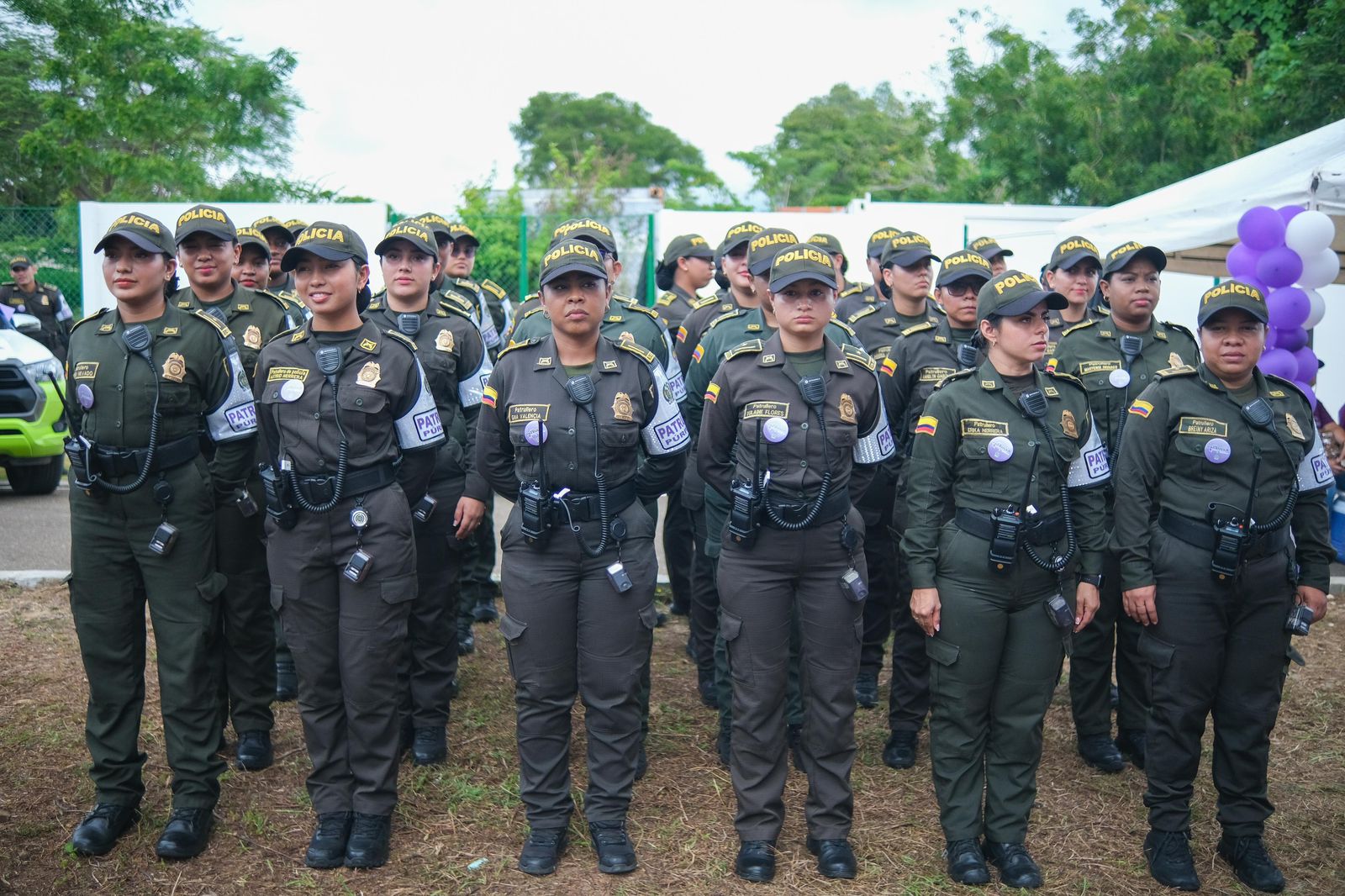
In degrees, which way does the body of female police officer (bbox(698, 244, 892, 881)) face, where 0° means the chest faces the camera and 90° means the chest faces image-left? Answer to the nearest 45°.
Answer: approximately 0°

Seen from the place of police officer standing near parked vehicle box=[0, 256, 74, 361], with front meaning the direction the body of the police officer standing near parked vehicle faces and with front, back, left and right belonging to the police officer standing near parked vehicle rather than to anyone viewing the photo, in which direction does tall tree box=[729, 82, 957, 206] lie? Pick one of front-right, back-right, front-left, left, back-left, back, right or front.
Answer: back-left

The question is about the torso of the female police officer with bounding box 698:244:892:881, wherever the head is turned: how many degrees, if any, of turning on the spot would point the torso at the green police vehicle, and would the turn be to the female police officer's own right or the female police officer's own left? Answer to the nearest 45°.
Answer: approximately 135° to the female police officer's own right

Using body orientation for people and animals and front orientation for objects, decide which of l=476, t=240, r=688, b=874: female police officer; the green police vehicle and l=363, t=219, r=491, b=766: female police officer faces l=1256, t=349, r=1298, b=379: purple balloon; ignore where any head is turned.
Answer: the green police vehicle

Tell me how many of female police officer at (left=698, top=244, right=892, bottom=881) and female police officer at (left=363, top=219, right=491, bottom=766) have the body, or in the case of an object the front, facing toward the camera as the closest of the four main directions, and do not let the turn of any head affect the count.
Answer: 2

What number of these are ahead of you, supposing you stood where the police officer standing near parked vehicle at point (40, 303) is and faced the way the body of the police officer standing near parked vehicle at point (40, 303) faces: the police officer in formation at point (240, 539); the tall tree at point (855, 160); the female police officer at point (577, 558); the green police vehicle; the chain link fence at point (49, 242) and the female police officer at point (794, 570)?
4

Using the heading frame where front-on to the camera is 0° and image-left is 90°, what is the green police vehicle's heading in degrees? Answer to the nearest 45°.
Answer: approximately 315°

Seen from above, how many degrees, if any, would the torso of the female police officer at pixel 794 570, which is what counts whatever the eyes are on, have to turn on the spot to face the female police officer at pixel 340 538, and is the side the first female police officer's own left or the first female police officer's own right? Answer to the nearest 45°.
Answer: approximately 90° to the first female police officer's own right

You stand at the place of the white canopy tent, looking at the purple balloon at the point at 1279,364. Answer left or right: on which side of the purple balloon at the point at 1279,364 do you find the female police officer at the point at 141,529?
right

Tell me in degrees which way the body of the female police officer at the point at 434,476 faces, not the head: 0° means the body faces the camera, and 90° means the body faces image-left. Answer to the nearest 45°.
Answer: approximately 0°

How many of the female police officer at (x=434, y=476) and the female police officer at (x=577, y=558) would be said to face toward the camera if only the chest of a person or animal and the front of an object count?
2
